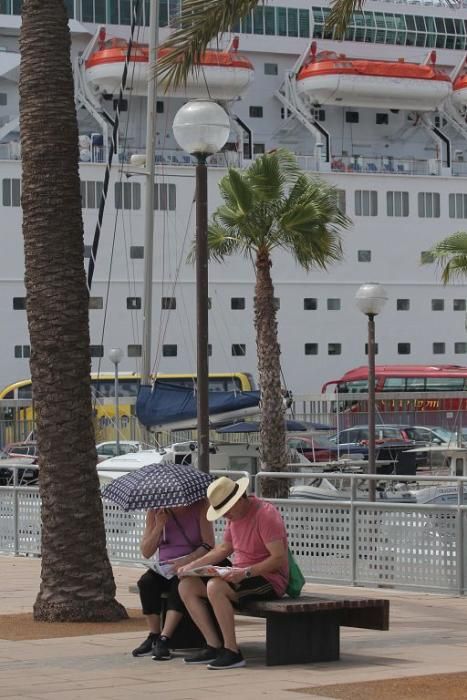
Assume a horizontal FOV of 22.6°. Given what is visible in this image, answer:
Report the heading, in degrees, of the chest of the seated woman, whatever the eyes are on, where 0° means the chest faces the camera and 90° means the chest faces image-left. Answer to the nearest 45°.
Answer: approximately 45°

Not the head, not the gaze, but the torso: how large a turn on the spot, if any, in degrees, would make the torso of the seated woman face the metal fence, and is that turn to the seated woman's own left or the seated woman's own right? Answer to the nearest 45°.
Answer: approximately 180°

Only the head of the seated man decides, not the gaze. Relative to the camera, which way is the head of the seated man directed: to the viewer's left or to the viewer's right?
to the viewer's left
